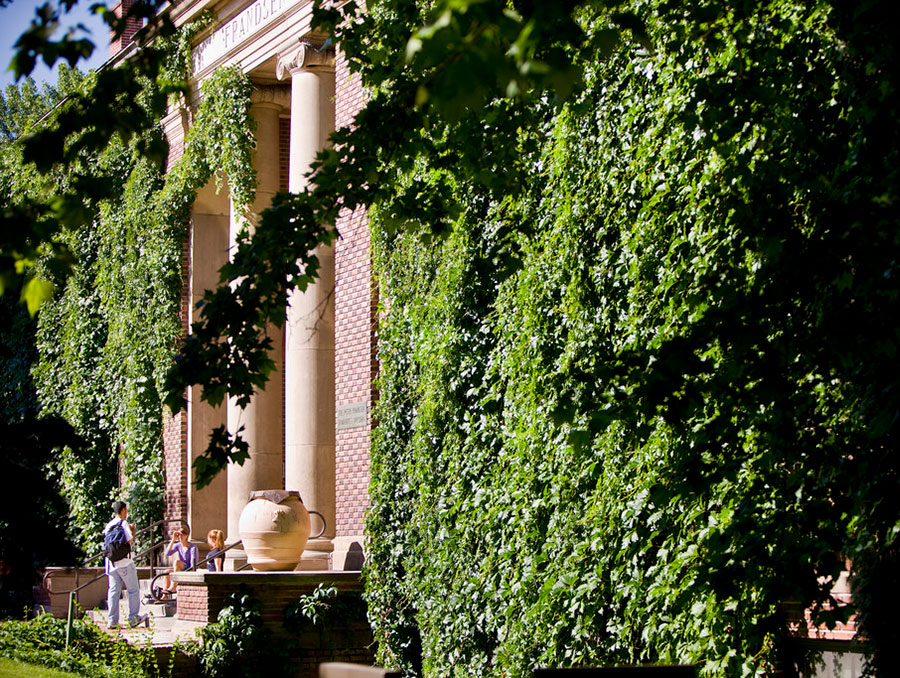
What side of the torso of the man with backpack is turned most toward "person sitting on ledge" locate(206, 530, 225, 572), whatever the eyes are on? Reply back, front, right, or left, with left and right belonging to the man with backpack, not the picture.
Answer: front

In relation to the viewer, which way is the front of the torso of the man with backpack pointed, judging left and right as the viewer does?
facing away from the viewer and to the right of the viewer

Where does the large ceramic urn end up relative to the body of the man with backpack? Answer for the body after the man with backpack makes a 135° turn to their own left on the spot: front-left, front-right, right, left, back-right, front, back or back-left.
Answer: back-left

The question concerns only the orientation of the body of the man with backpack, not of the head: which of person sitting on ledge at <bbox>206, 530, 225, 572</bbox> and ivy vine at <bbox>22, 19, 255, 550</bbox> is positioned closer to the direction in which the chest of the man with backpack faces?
the person sitting on ledge

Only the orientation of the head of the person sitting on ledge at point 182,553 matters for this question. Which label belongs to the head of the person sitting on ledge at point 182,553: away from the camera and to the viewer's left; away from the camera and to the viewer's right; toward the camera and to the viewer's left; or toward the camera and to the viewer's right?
toward the camera and to the viewer's left

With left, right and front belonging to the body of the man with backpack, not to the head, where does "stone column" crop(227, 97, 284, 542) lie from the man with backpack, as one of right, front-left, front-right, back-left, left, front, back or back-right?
front

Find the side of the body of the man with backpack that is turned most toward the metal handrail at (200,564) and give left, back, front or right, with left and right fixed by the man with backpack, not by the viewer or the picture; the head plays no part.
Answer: front
